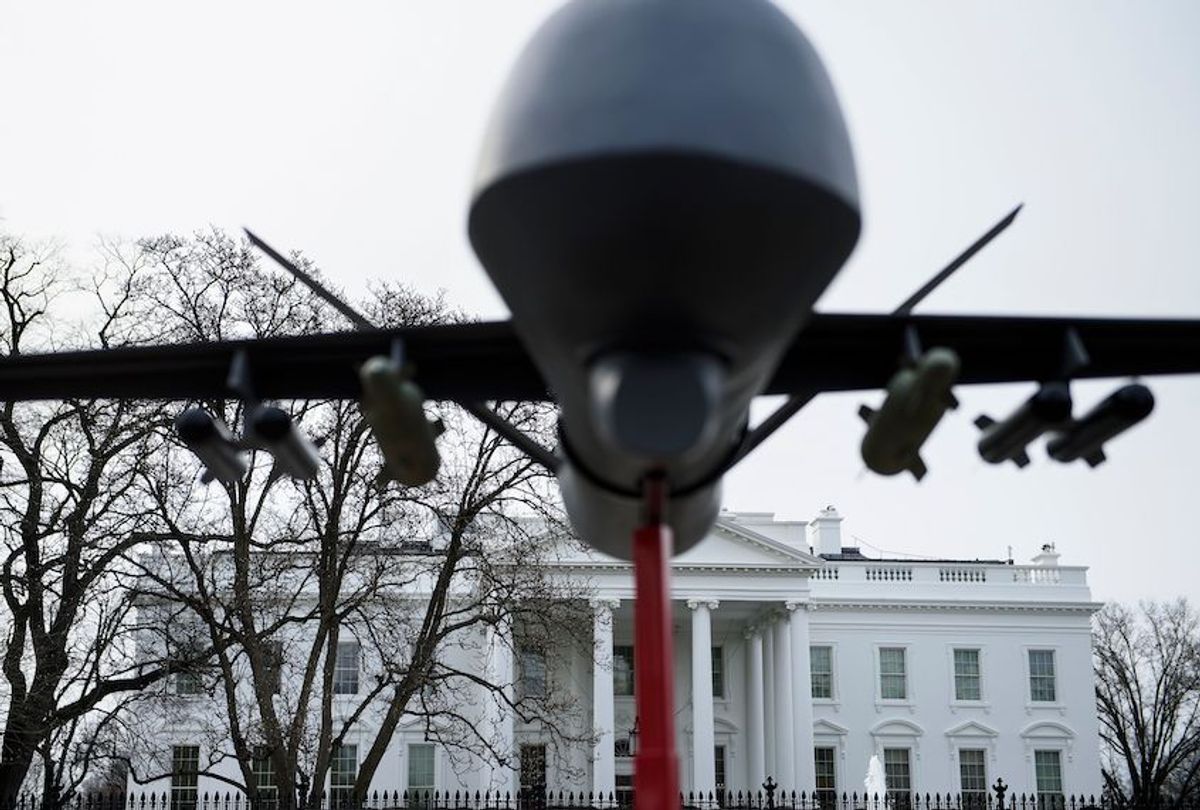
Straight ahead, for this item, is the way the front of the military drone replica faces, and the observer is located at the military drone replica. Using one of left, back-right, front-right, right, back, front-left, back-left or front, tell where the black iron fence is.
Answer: back

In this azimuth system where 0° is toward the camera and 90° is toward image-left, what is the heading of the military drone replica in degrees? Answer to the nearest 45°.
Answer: approximately 0°

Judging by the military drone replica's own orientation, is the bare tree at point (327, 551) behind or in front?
behind
